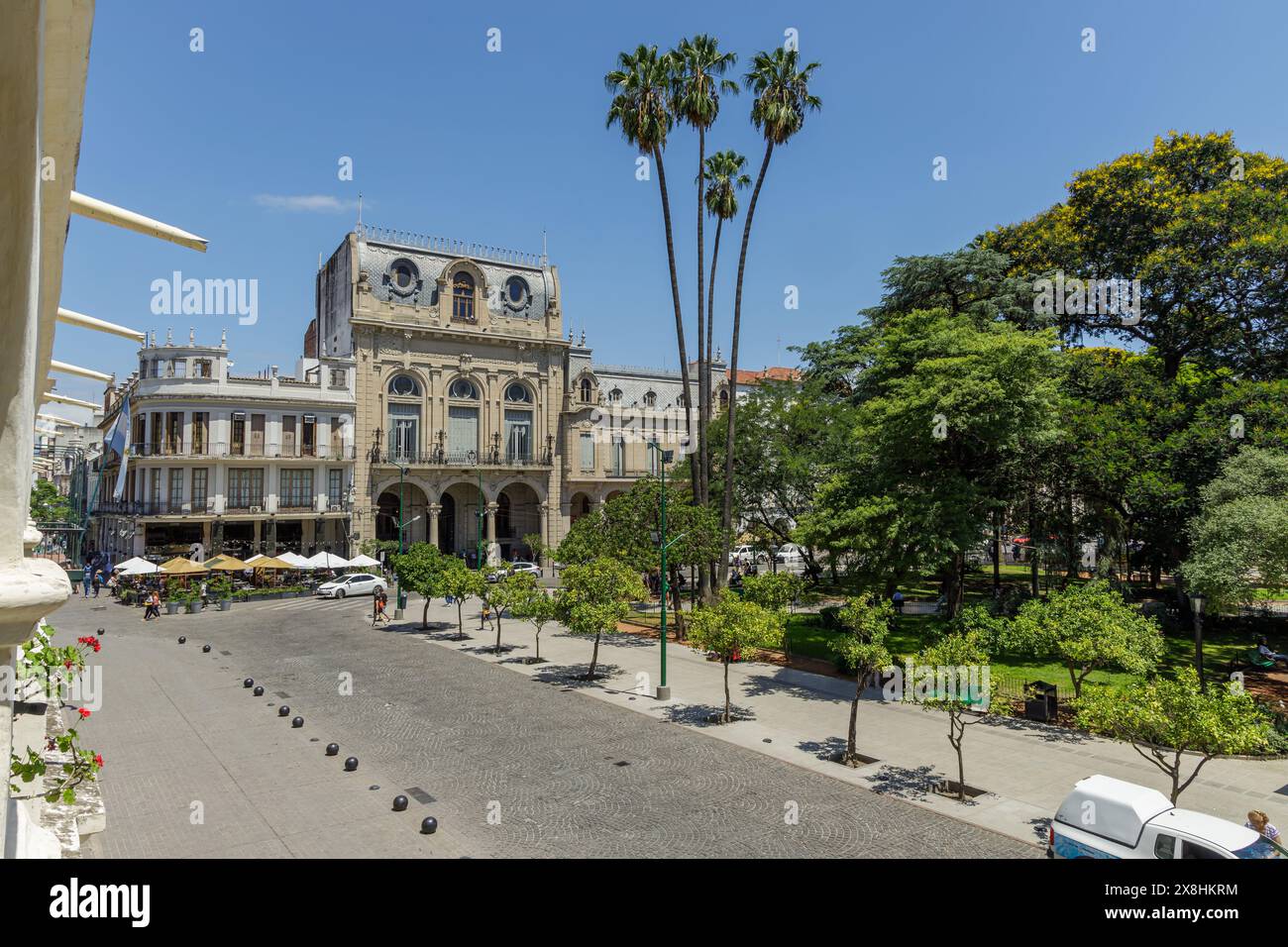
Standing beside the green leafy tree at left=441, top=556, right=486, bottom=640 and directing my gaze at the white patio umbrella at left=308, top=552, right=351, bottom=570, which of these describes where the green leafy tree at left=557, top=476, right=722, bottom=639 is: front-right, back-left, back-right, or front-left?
back-right

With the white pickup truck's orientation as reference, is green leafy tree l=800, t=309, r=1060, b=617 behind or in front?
behind

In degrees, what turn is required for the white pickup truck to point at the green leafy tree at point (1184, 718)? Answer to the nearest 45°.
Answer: approximately 135° to its left

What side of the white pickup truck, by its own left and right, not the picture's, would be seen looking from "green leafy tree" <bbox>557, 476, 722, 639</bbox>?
back

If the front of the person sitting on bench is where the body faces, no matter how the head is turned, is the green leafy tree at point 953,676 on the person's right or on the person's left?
on the person's right

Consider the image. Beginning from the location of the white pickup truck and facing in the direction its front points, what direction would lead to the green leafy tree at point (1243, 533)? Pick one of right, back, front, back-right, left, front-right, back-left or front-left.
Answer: back-left

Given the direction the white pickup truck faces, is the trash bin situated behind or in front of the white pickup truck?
behind

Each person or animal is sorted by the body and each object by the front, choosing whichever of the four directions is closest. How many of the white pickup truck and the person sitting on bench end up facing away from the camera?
0

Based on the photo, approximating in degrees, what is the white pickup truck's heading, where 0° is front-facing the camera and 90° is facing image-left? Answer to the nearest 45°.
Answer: approximately 315°
